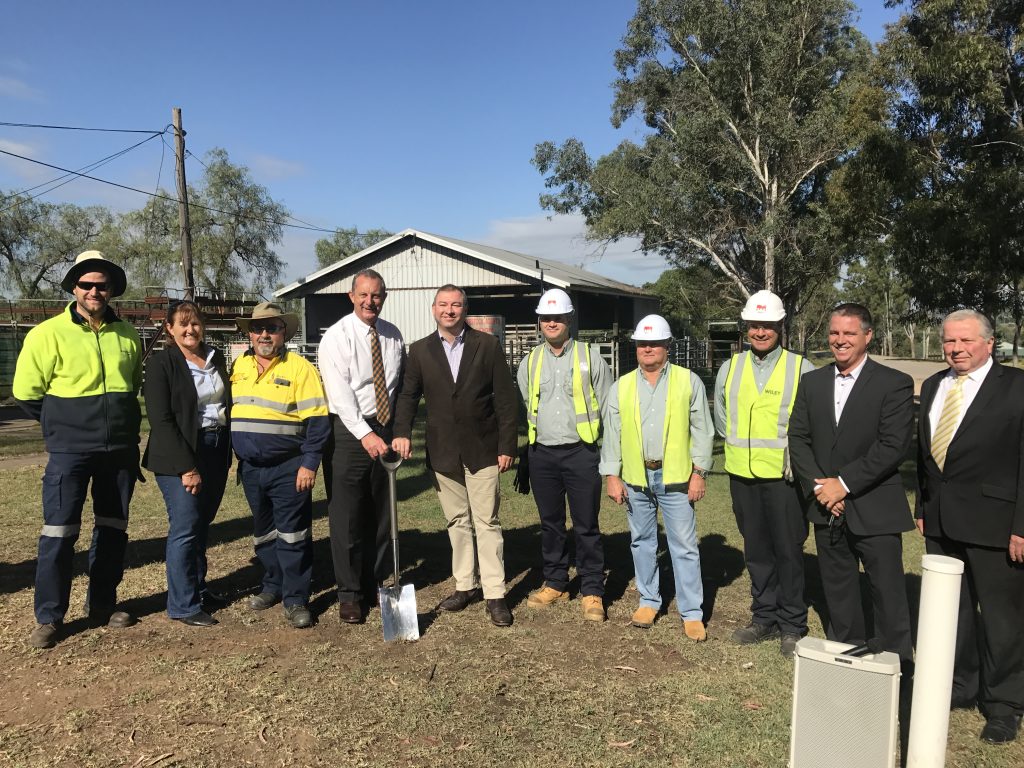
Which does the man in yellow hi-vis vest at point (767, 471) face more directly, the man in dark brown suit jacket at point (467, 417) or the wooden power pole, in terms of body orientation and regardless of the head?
the man in dark brown suit jacket

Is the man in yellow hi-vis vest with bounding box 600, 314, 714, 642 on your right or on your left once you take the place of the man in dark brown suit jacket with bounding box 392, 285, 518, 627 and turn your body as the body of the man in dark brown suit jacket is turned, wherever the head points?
on your left

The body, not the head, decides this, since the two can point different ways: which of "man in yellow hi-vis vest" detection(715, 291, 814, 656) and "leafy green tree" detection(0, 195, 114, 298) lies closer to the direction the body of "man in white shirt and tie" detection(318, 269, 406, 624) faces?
the man in yellow hi-vis vest

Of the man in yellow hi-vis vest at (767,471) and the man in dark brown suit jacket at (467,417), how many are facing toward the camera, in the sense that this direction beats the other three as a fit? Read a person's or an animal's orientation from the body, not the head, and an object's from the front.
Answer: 2

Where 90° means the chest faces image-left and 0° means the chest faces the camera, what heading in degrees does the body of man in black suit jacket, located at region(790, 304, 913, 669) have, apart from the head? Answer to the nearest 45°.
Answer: approximately 45°

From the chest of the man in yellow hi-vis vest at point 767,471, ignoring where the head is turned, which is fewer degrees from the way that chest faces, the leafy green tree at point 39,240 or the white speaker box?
the white speaker box

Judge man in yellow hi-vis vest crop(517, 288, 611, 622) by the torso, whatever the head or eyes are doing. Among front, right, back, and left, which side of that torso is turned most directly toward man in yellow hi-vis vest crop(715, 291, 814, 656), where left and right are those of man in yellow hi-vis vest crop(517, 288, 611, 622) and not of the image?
left

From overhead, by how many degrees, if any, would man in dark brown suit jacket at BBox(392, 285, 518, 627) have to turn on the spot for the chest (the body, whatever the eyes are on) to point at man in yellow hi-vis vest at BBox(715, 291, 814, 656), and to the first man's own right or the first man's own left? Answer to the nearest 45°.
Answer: approximately 90° to the first man's own left
